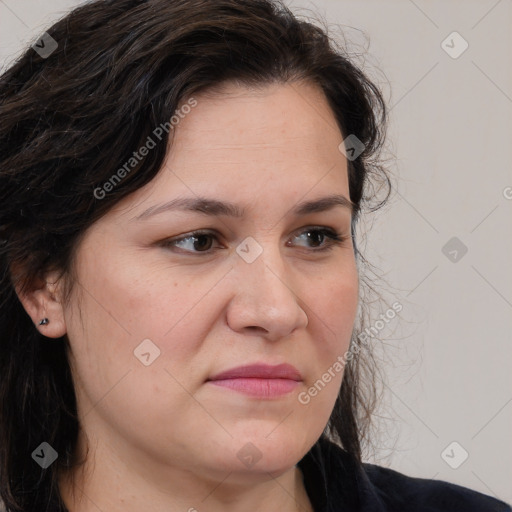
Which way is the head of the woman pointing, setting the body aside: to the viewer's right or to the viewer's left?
to the viewer's right
